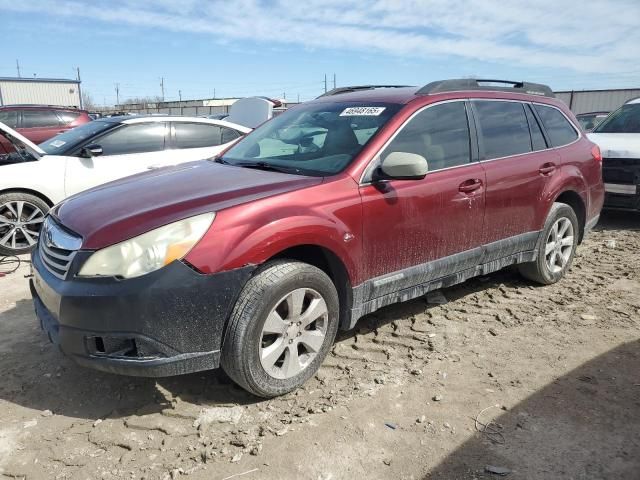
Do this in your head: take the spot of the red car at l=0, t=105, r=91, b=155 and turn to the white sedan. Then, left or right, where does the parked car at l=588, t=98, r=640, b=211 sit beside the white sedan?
left

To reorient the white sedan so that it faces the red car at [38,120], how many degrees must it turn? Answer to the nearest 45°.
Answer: approximately 90° to its right

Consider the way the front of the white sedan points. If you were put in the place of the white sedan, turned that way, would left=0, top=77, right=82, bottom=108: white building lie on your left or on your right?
on your right

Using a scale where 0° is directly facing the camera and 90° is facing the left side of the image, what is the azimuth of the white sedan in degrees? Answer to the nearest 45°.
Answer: approximately 90°

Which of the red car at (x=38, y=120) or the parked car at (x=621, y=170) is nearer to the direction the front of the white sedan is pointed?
the red car

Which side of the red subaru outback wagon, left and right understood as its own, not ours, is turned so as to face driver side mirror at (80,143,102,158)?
right

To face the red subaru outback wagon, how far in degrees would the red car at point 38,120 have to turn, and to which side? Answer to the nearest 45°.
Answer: approximately 90° to its left

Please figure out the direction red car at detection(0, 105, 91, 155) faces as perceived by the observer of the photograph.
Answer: facing to the left of the viewer

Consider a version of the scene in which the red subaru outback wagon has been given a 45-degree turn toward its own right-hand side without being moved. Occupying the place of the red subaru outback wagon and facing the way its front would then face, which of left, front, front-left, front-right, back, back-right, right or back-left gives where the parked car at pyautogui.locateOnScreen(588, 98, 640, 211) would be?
back-right

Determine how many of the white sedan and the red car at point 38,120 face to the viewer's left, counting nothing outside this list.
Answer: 2

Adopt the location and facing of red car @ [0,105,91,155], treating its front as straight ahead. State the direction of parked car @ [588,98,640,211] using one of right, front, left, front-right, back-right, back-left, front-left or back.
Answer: back-left
